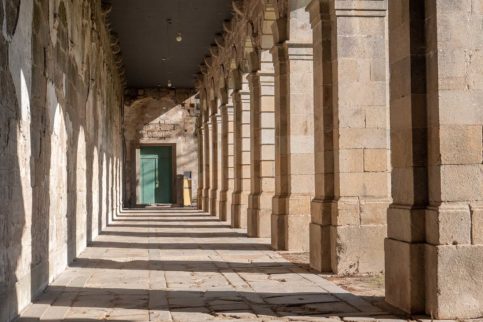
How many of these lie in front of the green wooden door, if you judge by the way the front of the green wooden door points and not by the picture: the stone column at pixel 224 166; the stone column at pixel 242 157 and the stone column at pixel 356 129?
3

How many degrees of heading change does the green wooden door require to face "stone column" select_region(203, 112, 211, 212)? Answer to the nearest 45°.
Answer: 0° — it already faces it

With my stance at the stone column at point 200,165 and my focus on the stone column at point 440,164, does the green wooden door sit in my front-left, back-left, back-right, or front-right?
back-right

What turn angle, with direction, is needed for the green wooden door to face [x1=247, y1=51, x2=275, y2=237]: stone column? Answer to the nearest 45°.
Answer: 0° — it already faces it

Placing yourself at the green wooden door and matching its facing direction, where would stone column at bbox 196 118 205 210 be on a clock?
The stone column is roughly at 11 o'clock from the green wooden door.

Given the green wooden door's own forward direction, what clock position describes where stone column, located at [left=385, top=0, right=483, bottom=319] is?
The stone column is roughly at 12 o'clock from the green wooden door.

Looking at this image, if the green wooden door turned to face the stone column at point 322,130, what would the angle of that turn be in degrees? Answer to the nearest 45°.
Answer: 0° — it already faces it

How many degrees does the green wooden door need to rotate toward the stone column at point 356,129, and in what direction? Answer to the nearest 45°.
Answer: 0° — it already faces it

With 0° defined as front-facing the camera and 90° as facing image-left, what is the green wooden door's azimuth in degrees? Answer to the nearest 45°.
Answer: approximately 0°
